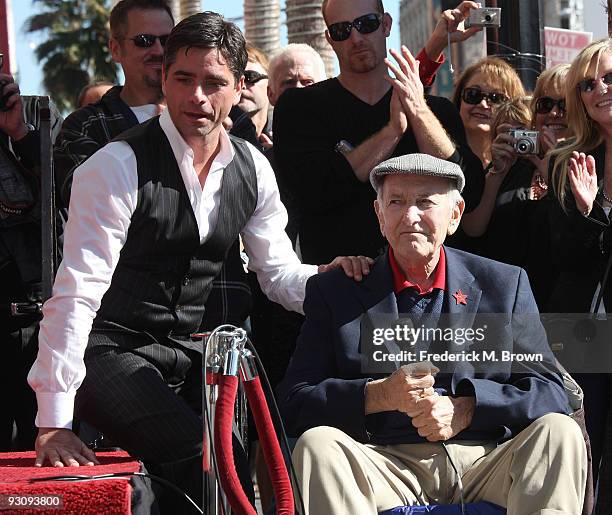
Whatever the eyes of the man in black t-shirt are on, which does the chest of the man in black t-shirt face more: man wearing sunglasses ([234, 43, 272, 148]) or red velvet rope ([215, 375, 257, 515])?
the red velvet rope

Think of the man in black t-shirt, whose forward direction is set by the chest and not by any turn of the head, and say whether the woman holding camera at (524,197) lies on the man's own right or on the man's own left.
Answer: on the man's own left

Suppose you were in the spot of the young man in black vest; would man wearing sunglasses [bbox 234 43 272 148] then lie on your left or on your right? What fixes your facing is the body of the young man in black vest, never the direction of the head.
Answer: on your left

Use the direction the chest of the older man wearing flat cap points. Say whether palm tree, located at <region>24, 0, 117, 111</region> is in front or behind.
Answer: behind

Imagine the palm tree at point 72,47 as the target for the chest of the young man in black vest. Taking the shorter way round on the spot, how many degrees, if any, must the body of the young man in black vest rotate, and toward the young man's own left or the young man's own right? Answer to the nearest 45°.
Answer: approximately 135° to the young man's own left

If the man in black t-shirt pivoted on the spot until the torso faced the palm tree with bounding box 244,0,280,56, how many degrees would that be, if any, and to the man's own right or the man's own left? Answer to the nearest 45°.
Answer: approximately 180°

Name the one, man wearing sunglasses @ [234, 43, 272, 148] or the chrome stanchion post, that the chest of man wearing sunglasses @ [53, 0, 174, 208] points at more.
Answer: the chrome stanchion post

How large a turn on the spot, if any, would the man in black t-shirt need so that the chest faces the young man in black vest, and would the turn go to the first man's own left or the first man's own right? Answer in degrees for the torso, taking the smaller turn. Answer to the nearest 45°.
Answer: approximately 45° to the first man's own right

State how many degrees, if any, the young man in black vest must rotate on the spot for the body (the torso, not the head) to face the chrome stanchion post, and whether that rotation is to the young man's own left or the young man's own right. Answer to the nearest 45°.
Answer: approximately 45° to the young man's own right

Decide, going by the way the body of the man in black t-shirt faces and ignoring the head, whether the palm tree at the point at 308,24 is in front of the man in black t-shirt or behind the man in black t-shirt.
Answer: behind

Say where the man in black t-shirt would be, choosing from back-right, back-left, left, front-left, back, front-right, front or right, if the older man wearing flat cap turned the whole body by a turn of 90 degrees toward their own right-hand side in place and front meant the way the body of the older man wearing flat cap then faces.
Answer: right

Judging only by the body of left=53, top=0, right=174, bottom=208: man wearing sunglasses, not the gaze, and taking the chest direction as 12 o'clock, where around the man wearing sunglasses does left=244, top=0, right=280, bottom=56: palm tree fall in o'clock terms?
The palm tree is roughly at 8 o'clock from the man wearing sunglasses.
